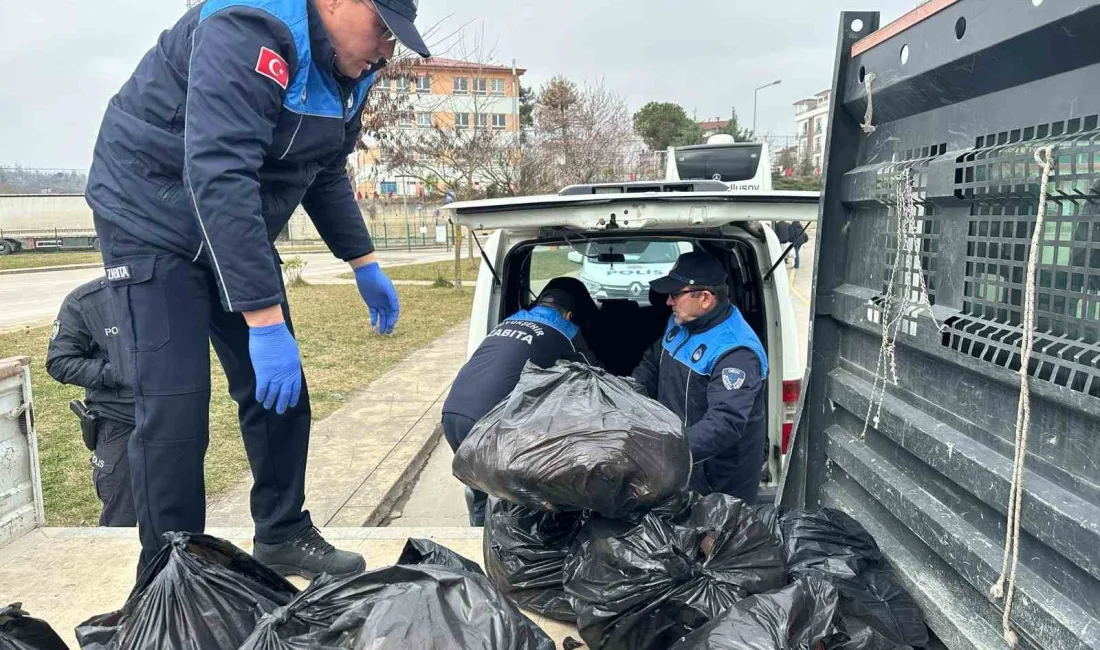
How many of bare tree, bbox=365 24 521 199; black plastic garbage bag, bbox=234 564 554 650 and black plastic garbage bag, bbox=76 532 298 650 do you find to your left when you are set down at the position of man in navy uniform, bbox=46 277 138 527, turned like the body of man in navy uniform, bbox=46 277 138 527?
1

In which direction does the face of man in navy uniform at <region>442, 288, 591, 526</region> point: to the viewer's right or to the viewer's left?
to the viewer's right

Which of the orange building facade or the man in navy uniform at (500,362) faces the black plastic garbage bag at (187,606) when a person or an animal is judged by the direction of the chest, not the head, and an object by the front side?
the orange building facade

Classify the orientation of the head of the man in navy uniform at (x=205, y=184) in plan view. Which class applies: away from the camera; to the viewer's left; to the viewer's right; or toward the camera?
to the viewer's right

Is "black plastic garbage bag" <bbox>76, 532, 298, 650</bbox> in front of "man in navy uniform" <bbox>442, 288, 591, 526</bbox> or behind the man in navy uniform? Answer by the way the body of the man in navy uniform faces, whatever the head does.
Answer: behind

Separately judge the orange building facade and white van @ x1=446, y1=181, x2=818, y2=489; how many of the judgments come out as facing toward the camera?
1

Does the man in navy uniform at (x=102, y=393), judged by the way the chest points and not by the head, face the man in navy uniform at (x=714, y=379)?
yes

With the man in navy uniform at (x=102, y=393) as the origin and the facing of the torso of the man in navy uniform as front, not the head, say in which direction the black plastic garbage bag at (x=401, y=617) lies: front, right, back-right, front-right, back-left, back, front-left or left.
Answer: front-right

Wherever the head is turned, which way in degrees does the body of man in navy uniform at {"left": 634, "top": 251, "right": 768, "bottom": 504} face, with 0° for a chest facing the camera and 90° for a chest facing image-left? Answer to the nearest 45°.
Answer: approximately 45°

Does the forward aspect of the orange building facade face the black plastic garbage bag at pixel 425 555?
yes

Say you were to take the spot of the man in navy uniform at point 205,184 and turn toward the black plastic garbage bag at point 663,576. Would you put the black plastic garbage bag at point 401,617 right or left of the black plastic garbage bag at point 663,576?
right

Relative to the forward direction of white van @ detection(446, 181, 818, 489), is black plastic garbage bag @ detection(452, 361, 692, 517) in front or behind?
behind

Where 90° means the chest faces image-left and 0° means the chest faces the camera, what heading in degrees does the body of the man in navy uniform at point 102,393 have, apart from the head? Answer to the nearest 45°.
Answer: approximately 315°

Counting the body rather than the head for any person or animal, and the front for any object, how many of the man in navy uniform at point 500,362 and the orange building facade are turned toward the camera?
1

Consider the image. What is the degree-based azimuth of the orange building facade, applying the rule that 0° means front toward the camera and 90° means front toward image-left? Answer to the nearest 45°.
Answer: approximately 0°

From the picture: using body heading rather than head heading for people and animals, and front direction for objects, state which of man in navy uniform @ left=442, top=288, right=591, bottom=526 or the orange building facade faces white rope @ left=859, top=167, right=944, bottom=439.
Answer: the orange building facade

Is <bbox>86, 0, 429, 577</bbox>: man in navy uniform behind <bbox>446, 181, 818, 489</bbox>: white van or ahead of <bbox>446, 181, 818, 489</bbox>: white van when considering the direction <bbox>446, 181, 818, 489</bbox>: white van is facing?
behind

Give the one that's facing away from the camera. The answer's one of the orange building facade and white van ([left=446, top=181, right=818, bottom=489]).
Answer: the white van
